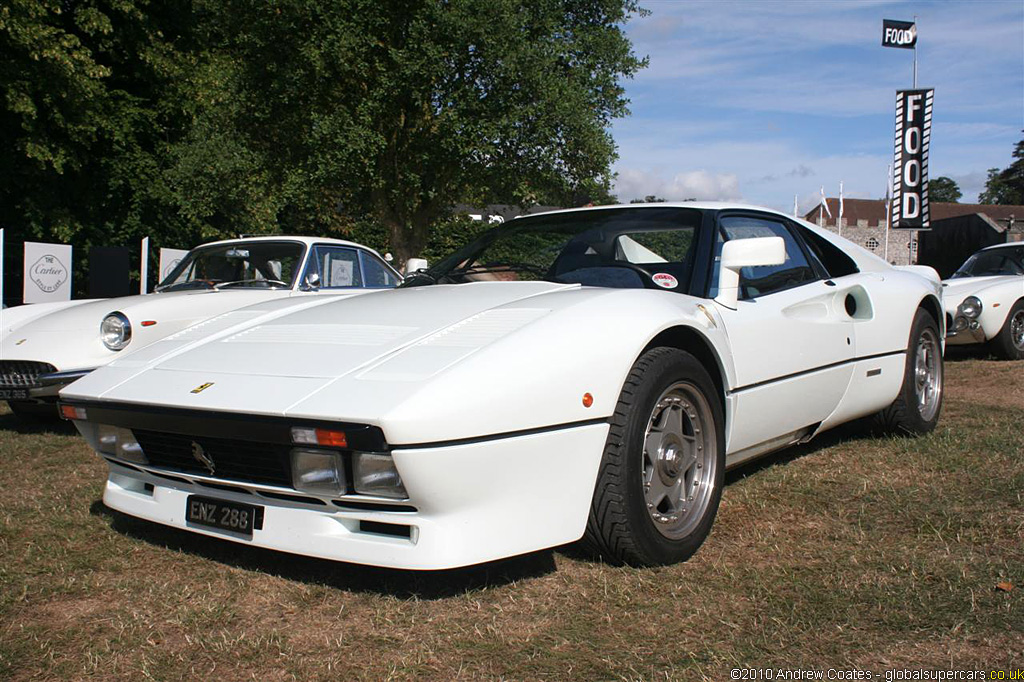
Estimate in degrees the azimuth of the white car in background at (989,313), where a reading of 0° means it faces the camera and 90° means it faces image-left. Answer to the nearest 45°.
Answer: approximately 45°

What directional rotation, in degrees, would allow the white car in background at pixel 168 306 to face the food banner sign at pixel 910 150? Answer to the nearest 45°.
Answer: approximately 180°

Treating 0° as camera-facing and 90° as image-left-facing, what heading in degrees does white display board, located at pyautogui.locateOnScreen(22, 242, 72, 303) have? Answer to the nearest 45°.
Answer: approximately 0°

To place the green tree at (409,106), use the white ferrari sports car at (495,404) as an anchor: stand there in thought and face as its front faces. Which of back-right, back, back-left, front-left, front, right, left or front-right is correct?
back-right

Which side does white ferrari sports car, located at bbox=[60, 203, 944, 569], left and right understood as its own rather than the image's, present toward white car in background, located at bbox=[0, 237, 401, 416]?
right
